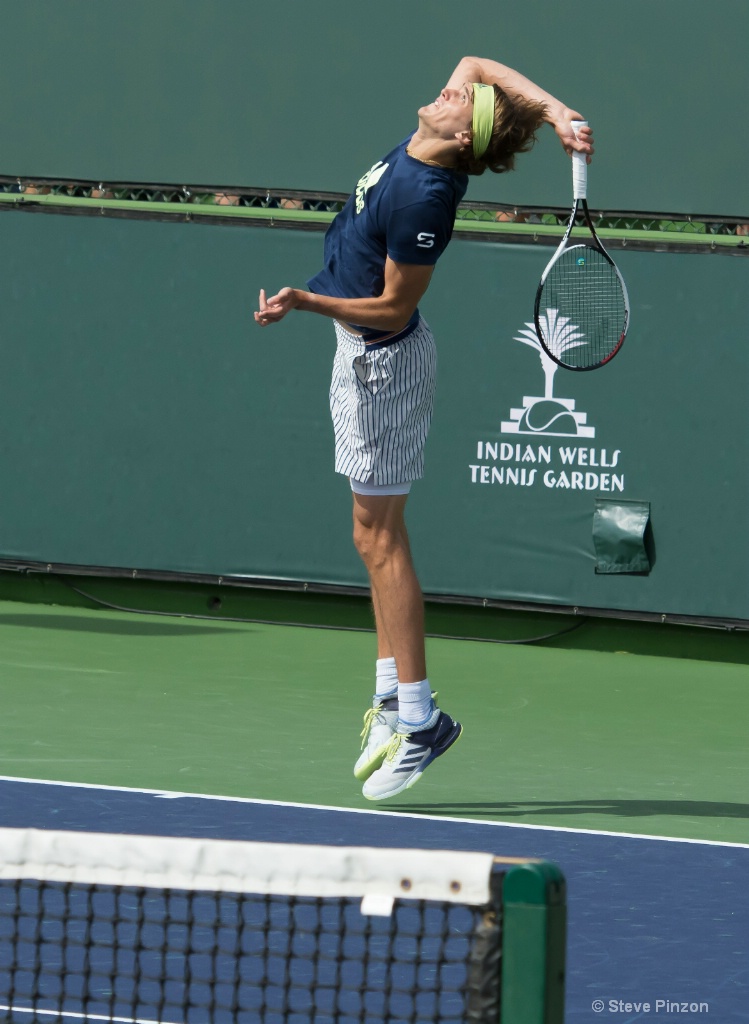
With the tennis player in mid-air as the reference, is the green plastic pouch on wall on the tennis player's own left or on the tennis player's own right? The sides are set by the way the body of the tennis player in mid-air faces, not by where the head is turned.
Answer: on the tennis player's own right

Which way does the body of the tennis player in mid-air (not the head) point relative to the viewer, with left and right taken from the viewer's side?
facing to the left of the viewer

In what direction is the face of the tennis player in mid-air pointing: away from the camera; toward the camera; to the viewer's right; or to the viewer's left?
to the viewer's left

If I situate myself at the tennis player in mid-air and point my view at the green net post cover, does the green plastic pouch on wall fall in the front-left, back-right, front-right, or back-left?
back-left

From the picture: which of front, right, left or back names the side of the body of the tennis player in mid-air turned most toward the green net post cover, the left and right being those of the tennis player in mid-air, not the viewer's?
left
